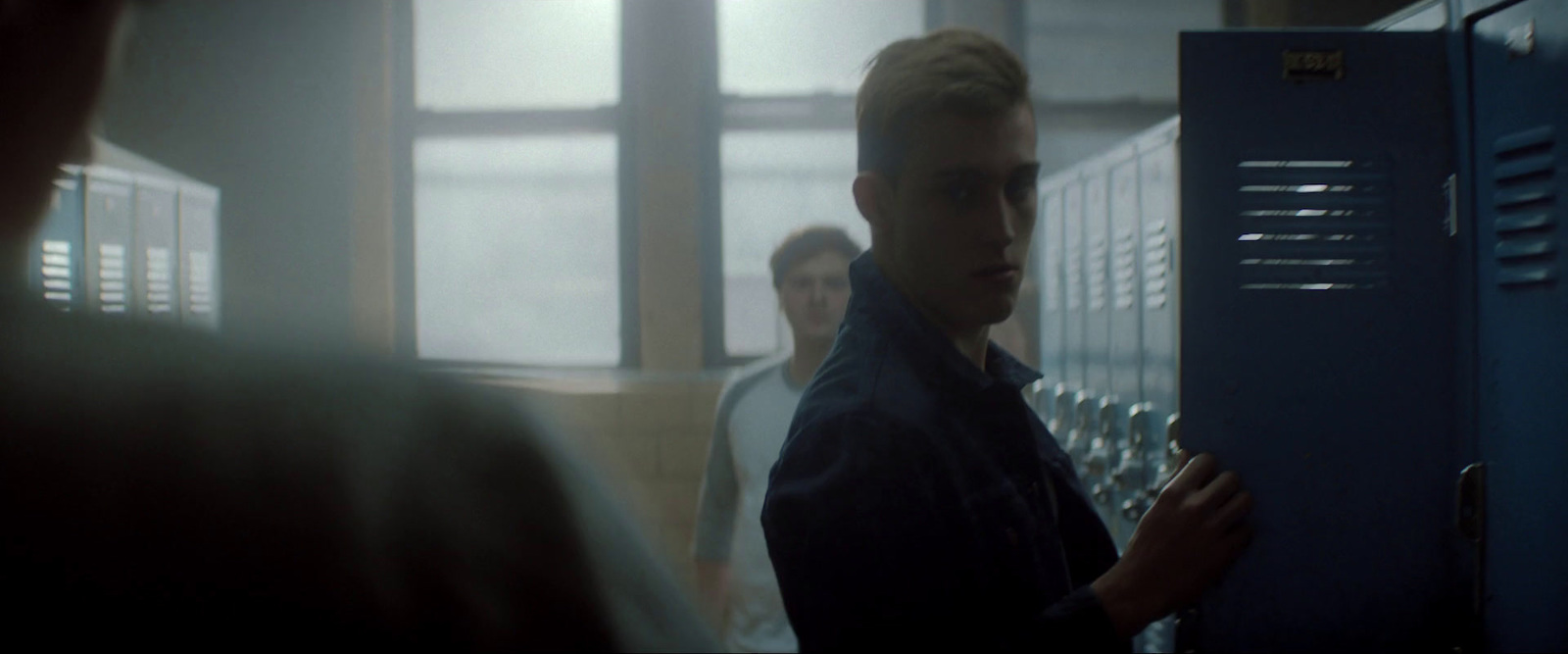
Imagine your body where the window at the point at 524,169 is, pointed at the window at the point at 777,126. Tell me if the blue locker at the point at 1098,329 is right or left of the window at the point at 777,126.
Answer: right

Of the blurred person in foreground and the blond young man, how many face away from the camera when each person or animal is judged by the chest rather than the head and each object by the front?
1

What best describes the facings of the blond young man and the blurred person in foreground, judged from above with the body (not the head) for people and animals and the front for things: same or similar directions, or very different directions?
very different directions

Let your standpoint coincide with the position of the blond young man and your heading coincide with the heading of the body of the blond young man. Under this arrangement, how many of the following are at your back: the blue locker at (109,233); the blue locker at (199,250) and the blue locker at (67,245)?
3

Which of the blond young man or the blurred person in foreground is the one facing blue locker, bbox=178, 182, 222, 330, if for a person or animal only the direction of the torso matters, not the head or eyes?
the blurred person in foreground

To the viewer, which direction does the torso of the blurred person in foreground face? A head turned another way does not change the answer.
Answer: away from the camera

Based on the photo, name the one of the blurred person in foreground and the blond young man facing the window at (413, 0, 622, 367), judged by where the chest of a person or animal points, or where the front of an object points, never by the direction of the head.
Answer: the blurred person in foreground

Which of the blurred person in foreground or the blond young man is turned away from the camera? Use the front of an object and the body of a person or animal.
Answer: the blurred person in foreground
